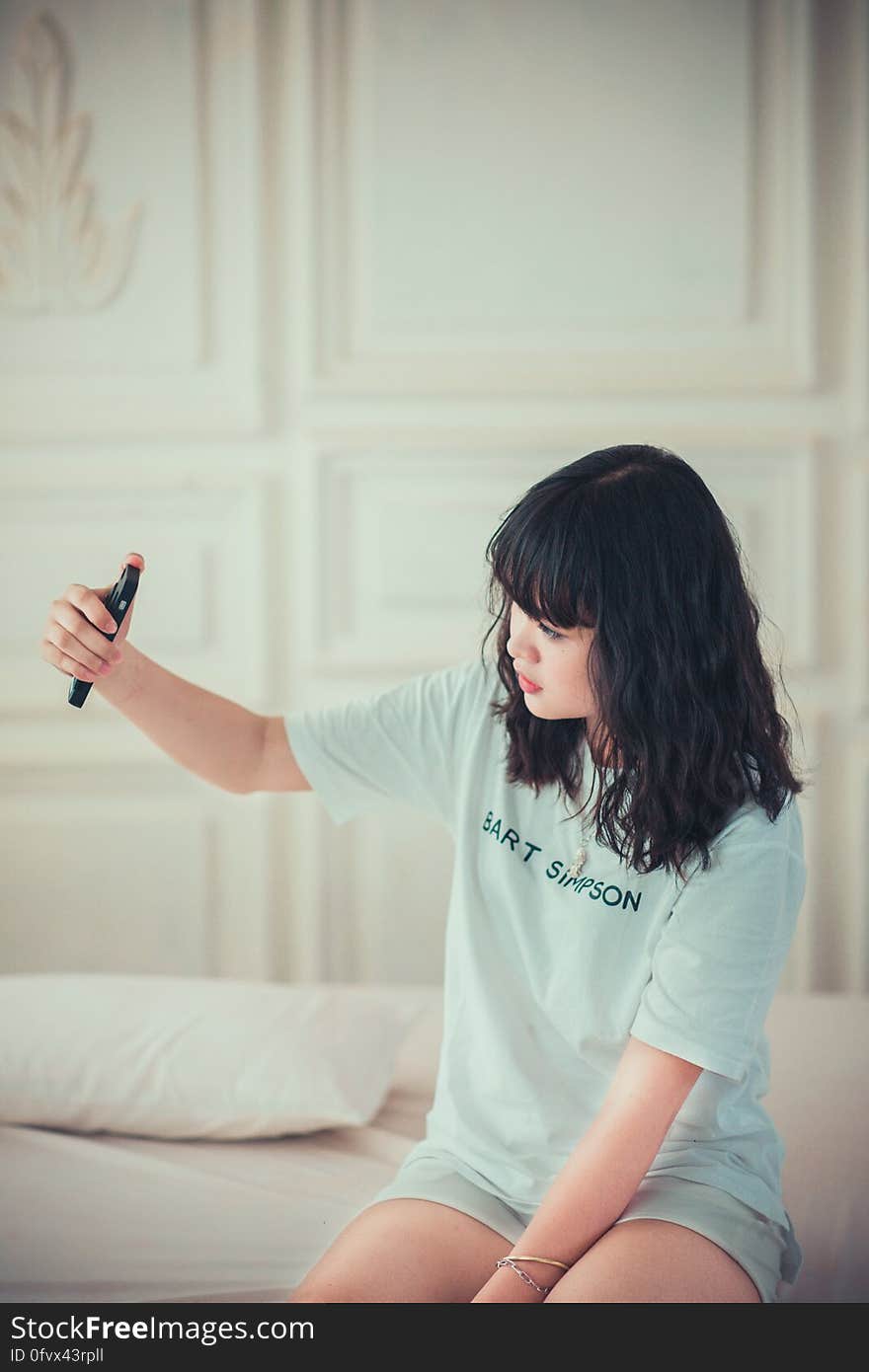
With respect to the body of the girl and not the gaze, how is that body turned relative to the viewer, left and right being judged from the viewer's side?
facing the viewer and to the left of the viewer

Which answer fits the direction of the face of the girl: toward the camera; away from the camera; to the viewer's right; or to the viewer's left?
to the viewer's left

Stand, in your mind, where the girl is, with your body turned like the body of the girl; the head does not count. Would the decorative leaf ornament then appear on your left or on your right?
on your right

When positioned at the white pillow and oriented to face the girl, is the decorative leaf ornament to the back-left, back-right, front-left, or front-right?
back-left
